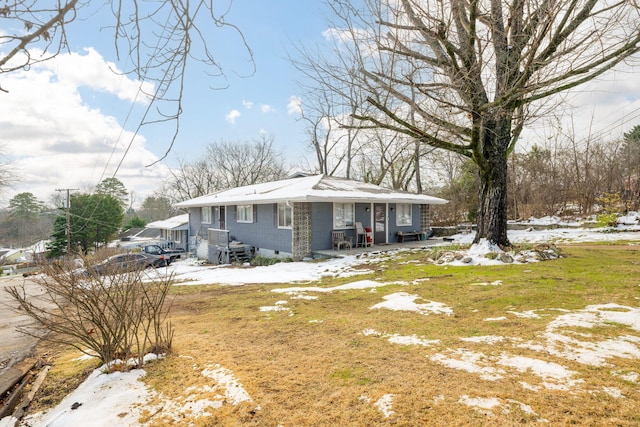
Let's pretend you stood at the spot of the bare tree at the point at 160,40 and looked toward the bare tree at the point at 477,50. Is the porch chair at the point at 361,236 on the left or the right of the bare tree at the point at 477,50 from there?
left

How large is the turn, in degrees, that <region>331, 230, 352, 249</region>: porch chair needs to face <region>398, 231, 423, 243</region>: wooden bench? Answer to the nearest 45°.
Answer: approximately 90° to its left

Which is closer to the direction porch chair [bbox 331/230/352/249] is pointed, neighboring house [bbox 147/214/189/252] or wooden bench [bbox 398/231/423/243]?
the wooden bench

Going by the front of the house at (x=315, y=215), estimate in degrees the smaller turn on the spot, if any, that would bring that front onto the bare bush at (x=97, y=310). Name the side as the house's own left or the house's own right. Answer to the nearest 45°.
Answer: approximately 45° to the house's own right

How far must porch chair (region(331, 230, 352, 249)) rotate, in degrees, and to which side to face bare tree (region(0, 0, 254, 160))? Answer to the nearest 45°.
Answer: approximately 45° to its right

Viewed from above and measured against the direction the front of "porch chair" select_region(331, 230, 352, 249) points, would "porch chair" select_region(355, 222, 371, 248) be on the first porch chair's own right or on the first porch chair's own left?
on the first porch chair's own left

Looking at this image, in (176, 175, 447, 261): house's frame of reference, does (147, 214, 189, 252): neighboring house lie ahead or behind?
behind

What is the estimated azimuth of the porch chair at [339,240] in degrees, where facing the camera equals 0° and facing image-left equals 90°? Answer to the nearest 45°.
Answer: approximately 315°

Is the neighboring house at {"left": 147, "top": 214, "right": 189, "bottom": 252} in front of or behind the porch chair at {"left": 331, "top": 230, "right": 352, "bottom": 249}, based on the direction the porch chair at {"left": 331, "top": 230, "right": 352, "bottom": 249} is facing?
behind
